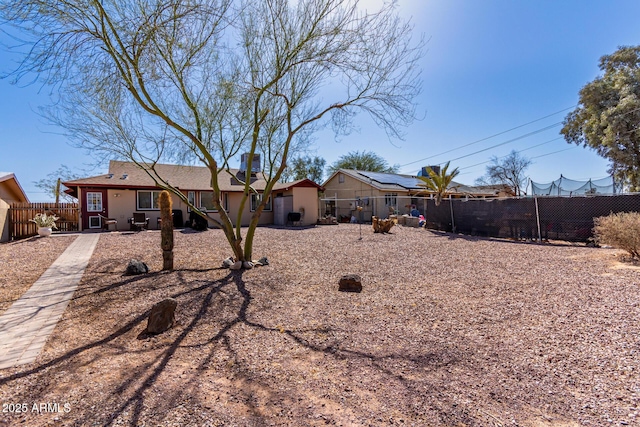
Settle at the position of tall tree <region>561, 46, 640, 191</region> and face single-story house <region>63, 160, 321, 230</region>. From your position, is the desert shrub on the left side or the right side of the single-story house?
left

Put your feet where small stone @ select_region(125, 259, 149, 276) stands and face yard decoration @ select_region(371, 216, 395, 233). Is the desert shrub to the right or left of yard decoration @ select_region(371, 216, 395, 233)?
right

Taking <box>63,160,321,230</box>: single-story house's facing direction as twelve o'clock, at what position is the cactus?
The cactus is roughly at 12 o'clock from the single-story house.

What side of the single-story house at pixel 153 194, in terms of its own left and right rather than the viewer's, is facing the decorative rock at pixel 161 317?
front

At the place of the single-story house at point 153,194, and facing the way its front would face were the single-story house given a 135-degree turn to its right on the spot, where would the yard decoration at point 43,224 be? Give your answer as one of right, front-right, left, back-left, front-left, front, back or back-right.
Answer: left

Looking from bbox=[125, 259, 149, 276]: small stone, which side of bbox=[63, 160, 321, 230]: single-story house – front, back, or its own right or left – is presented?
front

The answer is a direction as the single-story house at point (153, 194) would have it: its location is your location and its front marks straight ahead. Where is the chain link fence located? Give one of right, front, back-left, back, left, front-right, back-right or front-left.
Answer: front-left

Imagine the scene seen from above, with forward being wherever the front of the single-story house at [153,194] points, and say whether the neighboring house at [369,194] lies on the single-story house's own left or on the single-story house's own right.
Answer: on the single-story house's own left

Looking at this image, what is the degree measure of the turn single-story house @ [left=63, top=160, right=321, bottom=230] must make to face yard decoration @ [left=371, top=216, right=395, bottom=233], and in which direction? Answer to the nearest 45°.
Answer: approximately 45° to its left

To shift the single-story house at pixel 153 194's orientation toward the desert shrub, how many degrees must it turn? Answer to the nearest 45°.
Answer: approximately 45° to its left

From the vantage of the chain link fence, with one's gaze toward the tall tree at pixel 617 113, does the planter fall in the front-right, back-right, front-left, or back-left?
back-left

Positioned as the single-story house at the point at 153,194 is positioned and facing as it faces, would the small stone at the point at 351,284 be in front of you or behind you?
in front

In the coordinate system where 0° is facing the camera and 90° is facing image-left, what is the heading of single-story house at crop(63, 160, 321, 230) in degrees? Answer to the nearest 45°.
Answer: approximately 0°
